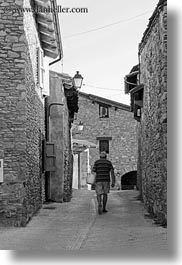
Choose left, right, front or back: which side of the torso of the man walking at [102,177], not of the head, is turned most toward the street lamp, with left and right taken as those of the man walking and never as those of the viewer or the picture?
front

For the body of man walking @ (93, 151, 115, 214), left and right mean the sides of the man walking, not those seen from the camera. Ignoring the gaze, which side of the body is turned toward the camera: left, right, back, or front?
back

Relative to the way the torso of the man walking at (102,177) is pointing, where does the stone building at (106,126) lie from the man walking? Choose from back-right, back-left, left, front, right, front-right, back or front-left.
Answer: front

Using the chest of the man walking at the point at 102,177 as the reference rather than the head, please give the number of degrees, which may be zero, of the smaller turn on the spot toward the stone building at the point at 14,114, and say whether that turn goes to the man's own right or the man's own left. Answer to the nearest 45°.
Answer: approximately 135° to the man's own left

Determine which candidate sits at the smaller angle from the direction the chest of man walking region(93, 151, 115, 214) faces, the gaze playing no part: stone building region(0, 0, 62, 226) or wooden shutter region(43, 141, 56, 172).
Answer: the wooden shutter

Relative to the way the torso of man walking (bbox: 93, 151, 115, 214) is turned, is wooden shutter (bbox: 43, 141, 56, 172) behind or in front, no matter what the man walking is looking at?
in front
